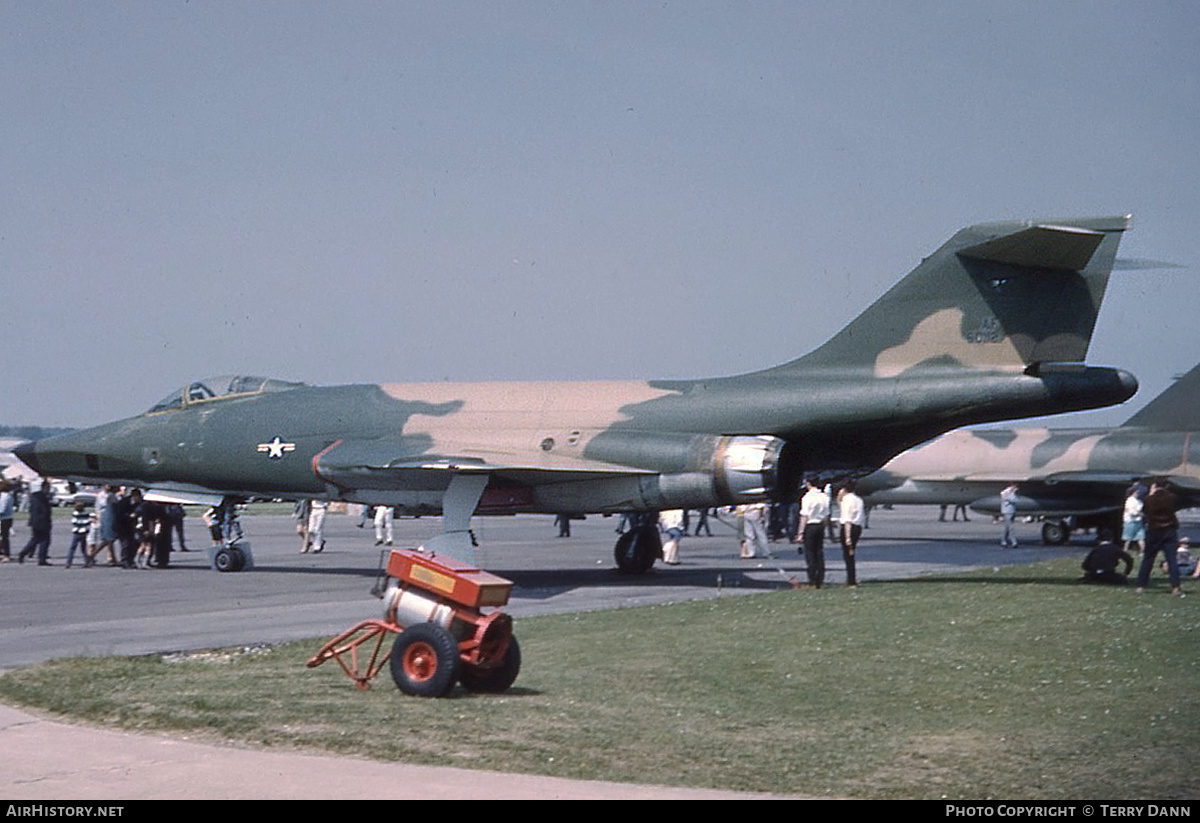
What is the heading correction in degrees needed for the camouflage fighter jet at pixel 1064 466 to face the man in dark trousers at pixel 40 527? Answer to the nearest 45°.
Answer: approximately 45° to its left

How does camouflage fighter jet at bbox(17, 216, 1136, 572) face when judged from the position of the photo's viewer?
facing to the left of the viewer

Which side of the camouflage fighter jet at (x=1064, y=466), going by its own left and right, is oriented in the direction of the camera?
left

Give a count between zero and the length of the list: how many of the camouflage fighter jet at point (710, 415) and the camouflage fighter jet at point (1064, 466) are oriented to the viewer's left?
2

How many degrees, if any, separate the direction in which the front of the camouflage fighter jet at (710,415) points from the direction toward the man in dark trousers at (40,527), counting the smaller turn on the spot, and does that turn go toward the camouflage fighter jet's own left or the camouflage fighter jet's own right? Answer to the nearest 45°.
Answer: approximately 45° to the camouflage fighter jet's own right

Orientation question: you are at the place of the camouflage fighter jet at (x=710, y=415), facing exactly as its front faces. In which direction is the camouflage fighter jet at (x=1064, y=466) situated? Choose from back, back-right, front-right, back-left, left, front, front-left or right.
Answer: back-right
